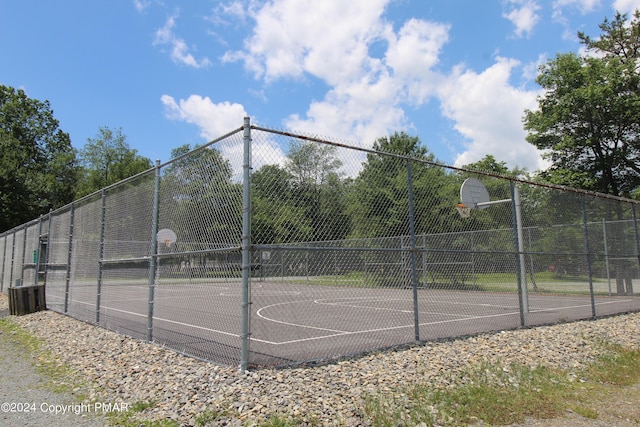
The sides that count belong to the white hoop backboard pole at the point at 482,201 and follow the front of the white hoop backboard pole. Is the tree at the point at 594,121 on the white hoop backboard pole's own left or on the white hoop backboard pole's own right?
on the white hoop backboard pole's own right

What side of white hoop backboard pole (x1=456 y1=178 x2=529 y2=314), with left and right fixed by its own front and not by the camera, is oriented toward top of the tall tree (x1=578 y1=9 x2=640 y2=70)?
right

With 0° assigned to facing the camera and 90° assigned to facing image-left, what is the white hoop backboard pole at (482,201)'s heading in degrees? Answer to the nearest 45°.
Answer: approximately 135°
